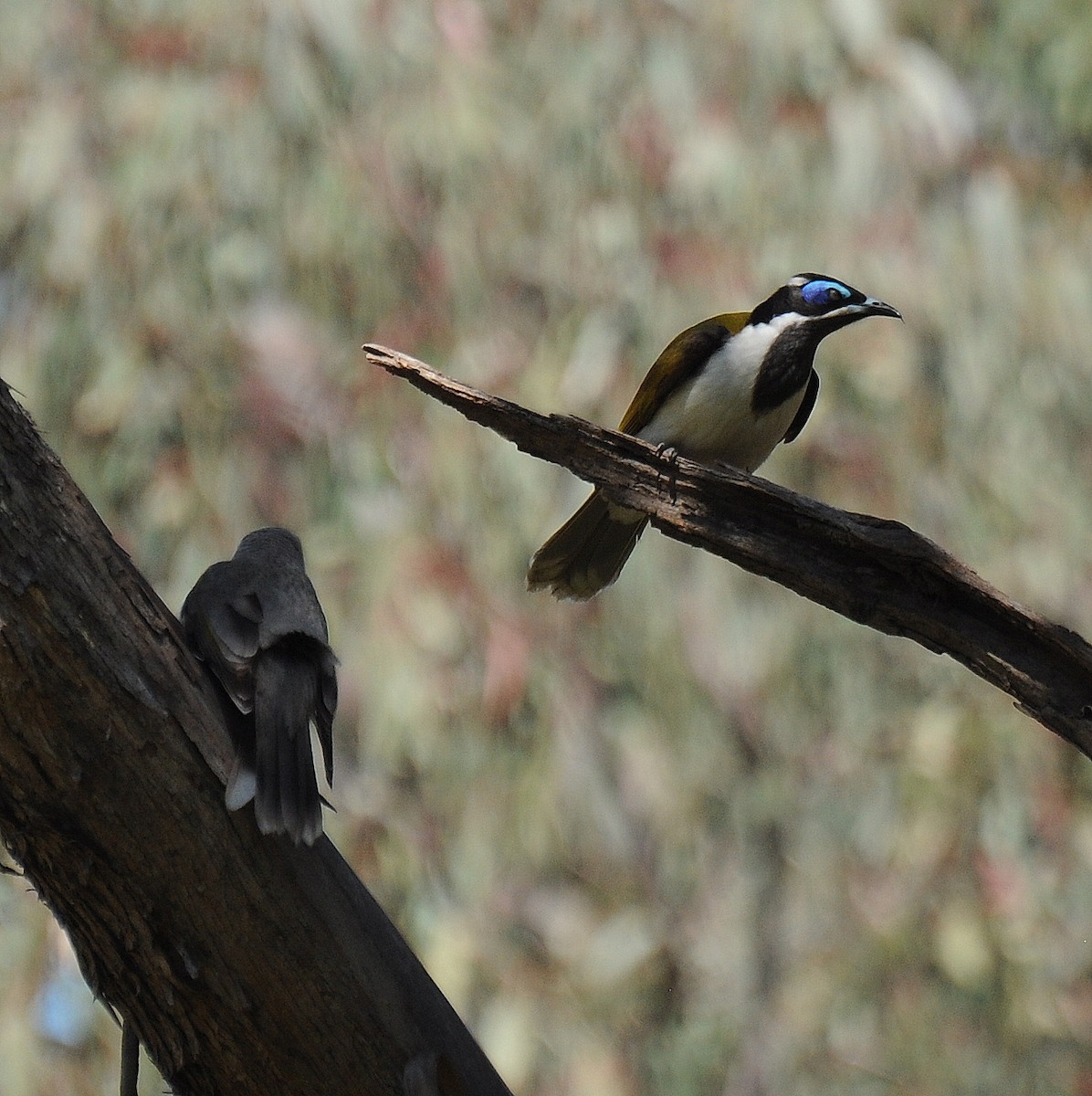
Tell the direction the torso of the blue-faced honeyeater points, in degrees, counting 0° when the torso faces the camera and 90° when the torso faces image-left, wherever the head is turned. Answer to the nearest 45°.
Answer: approximately 315°
